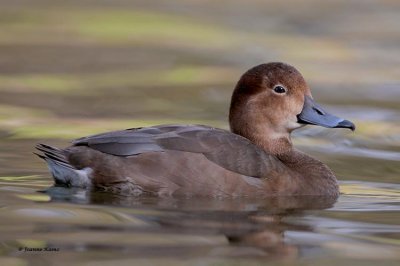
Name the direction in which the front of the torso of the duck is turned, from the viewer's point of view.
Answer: to the viewer's right
